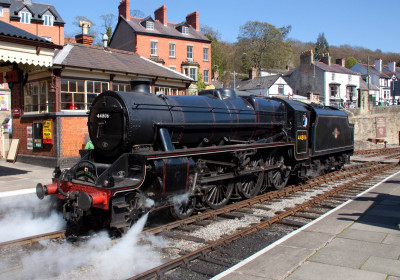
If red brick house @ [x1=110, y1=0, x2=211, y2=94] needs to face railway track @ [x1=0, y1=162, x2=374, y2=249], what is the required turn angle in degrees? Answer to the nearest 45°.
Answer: approximately 45° to its right

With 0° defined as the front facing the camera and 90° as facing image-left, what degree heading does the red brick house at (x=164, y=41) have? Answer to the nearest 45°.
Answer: approximately 315°

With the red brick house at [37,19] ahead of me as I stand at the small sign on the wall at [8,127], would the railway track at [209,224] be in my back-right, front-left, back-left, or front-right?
back-right

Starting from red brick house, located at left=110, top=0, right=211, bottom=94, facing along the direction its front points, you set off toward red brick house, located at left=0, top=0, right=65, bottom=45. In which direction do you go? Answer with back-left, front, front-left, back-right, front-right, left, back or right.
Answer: back-right

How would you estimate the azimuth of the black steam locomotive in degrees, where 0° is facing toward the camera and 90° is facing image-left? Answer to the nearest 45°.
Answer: approximately 45°

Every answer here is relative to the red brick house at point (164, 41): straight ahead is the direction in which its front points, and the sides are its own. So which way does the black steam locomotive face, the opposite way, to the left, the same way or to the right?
to the right

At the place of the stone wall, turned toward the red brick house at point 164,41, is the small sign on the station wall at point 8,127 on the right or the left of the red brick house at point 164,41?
left

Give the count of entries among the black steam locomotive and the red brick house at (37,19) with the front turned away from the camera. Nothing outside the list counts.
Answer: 0

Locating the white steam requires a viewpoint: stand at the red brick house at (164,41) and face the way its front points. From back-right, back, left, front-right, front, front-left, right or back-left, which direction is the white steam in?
front-right

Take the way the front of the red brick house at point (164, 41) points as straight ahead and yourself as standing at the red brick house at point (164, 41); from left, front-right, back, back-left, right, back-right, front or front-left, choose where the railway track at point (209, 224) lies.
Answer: front-right

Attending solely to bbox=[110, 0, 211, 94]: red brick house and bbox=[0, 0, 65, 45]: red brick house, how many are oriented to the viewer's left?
0

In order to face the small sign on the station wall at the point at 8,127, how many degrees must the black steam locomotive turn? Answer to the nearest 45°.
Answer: approximately 90° to its right

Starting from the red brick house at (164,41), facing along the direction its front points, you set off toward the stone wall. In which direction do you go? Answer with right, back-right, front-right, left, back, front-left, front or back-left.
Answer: front-left

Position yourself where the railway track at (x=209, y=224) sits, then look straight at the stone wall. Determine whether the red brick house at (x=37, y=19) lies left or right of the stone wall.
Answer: left
